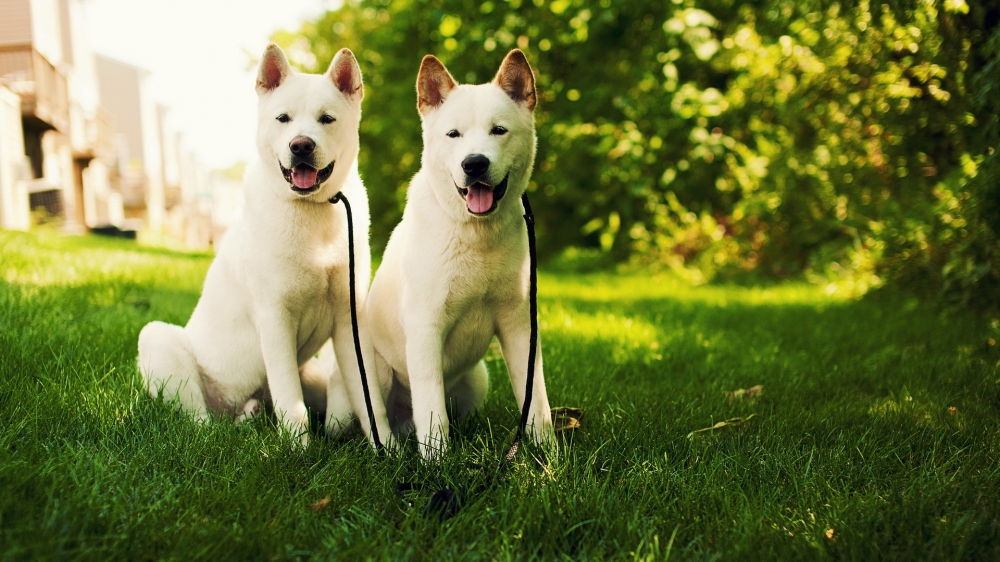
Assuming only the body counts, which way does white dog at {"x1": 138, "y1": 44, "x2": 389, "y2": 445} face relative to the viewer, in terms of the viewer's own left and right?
facing the viewer and to the right of the viewer

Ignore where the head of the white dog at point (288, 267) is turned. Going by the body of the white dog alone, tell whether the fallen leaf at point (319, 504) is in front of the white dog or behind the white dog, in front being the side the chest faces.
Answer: in front

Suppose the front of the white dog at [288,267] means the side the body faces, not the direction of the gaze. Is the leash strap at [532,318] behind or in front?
in front

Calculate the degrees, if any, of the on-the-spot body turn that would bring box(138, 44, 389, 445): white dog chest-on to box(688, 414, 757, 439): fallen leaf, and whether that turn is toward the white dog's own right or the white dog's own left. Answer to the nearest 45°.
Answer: approximately 45° to the white dog's own left

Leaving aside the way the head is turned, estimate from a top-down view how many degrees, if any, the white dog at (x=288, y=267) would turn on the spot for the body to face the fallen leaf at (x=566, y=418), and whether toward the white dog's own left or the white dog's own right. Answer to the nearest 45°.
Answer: approximately 45° to the white dog's own left
